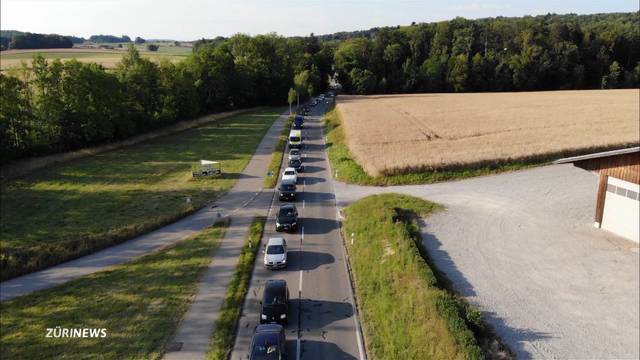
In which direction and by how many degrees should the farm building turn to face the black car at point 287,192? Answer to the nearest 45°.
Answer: approximately 45° to its right

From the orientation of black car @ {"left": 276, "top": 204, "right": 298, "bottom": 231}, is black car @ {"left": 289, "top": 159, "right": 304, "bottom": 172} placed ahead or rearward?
rearward

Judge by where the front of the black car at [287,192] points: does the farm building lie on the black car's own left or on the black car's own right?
on the black car's own left

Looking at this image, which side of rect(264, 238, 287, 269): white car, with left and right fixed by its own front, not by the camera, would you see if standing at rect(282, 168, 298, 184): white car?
back

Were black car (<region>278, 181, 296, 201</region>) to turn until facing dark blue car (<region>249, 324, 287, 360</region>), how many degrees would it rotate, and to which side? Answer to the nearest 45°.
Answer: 0° — it already faces it

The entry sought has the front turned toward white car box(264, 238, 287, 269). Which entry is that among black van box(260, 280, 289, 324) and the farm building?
the farm building

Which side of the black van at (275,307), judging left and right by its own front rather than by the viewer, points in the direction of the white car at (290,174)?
back

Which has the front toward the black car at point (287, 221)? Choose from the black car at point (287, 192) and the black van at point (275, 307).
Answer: the black car at point (287, 192)

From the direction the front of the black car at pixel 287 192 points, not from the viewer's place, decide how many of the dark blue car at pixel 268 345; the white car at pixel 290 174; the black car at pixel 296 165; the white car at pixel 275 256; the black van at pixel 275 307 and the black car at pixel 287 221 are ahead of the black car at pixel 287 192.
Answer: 4

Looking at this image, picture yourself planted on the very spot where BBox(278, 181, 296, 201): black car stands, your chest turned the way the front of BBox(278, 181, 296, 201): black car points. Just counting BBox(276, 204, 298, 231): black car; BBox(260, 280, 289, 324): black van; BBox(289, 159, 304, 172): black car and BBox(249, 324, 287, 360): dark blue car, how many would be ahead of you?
3

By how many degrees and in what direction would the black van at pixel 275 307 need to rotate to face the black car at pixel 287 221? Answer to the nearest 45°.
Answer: approximately 180°

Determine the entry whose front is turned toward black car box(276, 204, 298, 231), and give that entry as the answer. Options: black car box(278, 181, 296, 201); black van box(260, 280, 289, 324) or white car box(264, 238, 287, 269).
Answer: black car box(278, 181, 296, 201)
